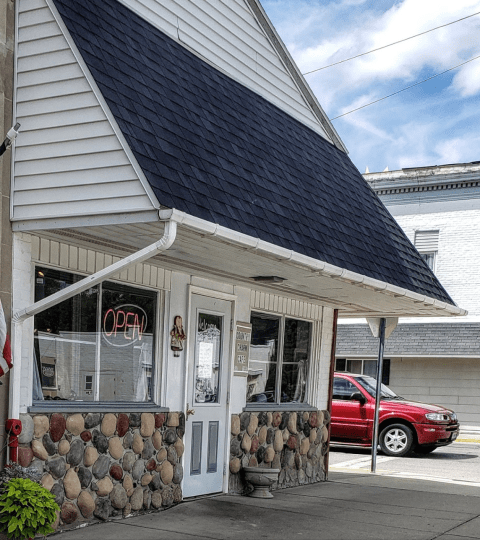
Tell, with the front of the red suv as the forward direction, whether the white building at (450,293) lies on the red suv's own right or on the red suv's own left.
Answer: on the red suv's own left

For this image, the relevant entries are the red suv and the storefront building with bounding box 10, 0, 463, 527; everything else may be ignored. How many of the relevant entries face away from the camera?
0

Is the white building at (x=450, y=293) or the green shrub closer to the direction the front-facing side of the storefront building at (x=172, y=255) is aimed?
the green shrub

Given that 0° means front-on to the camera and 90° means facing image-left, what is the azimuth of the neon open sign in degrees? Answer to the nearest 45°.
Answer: approximately 315°

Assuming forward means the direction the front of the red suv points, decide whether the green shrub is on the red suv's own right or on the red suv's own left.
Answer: on the red suv's own right

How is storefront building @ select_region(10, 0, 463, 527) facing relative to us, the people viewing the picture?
facing the viewer and to the right of the viewer

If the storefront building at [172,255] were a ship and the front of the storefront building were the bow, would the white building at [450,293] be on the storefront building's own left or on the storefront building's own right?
on the storefront building's own left
